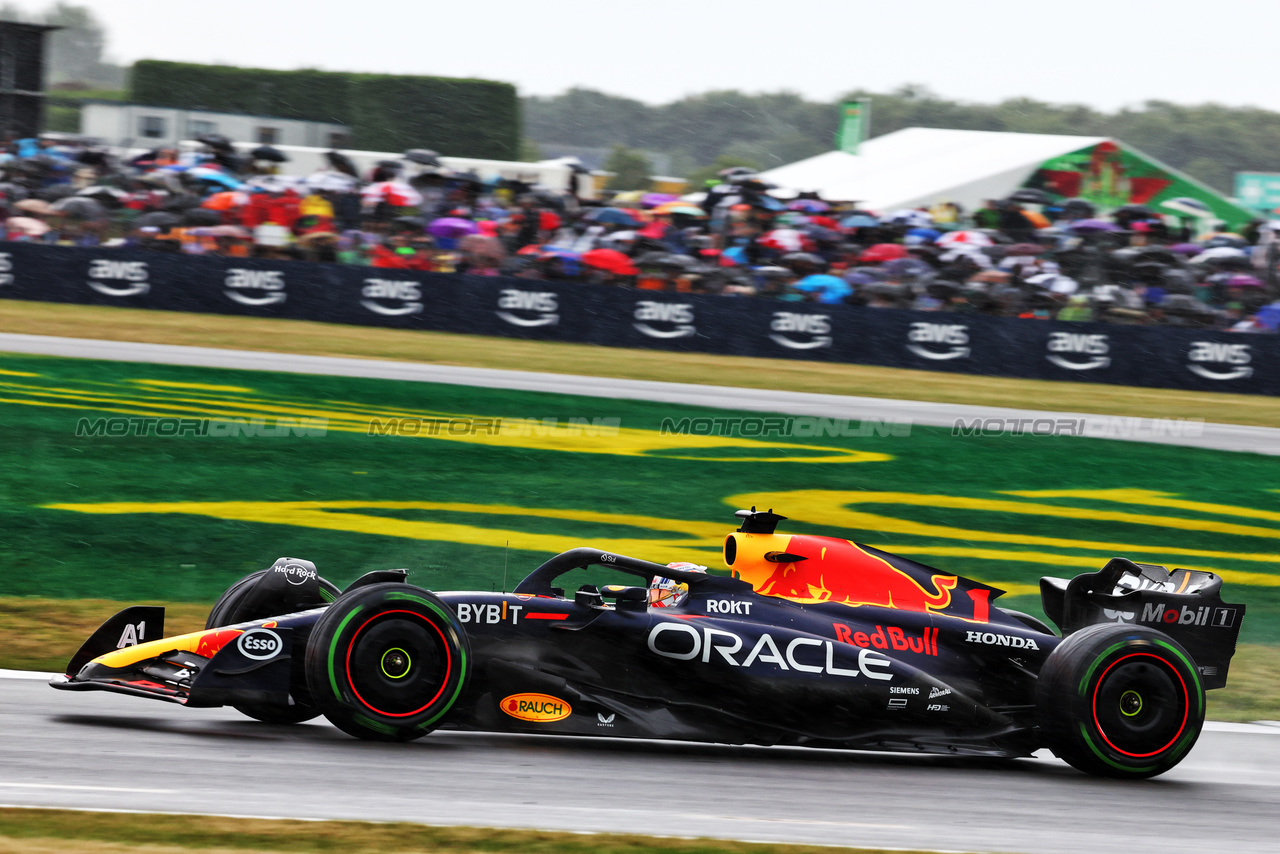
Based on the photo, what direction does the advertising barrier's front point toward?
toward the camera

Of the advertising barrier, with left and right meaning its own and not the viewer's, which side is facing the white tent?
back

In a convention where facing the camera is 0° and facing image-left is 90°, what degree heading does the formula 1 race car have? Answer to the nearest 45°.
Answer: approximately 90°

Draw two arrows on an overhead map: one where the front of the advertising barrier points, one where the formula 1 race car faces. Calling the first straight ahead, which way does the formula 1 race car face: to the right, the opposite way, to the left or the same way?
to the right

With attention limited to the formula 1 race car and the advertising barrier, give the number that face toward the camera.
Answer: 1

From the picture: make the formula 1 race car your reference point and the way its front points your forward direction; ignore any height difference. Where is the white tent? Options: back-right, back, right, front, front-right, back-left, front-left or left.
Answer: right

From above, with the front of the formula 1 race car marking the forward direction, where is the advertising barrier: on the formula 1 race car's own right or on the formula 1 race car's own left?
on the formula 1 race car's own right

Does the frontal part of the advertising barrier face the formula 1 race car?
yes

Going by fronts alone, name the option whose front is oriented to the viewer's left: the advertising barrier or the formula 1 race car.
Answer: the formula 1 race car
